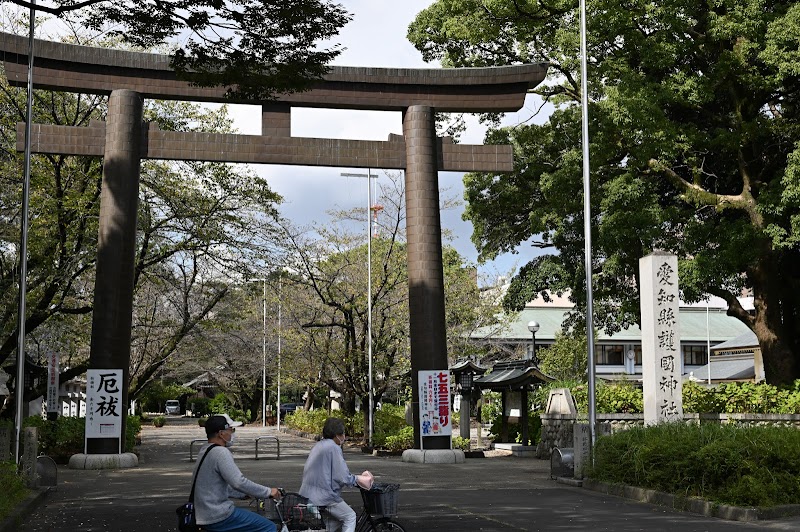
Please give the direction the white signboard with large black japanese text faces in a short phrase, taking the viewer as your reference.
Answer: facing the viewer

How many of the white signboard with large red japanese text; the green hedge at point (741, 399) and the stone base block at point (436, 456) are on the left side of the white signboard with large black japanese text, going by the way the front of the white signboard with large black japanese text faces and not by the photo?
3

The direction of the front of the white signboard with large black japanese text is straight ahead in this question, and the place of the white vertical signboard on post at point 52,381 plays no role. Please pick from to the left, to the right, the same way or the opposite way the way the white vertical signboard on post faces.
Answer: the same way

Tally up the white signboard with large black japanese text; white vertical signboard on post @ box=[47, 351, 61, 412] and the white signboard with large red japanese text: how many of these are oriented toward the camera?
3

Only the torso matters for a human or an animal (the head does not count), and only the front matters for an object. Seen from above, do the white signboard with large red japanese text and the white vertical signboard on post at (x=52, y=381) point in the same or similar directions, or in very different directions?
same or similar directions

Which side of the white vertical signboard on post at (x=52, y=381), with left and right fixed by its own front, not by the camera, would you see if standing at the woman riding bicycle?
front

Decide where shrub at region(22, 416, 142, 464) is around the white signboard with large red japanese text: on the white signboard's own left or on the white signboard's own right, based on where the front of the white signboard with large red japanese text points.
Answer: on the white signboard's own right

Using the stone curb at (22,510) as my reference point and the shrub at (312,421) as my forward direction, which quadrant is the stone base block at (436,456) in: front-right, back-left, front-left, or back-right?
front-right

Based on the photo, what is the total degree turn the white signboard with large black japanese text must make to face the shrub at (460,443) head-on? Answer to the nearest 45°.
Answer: approximately 135° to its left

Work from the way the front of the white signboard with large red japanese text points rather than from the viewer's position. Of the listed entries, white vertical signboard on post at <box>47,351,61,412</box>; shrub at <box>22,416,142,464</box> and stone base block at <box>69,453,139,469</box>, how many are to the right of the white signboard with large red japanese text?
3

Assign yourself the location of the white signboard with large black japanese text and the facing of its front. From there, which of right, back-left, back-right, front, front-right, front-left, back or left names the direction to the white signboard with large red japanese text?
left

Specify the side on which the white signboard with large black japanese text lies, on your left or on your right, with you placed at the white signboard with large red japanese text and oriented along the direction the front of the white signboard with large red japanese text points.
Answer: on your right

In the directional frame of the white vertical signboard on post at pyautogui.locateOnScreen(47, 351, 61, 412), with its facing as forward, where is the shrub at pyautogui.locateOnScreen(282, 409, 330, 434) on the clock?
The shrub is roughly at 7 o'clock from the white vertical signboard on post.

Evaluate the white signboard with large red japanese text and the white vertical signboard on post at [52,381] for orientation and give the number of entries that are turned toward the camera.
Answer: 2

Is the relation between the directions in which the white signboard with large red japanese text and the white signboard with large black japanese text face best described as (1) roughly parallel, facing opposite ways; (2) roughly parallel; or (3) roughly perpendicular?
roughly parallel

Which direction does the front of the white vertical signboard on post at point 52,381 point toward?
toward the camera

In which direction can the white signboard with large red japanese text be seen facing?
toward the camera

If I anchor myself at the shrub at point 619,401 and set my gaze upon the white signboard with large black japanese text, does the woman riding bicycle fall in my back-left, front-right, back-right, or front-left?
front-left

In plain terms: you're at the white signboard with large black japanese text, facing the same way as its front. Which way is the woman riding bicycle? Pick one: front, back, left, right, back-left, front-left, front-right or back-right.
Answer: front

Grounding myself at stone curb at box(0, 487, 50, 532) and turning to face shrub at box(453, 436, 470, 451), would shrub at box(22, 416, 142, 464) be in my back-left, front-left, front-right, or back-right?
front-left
